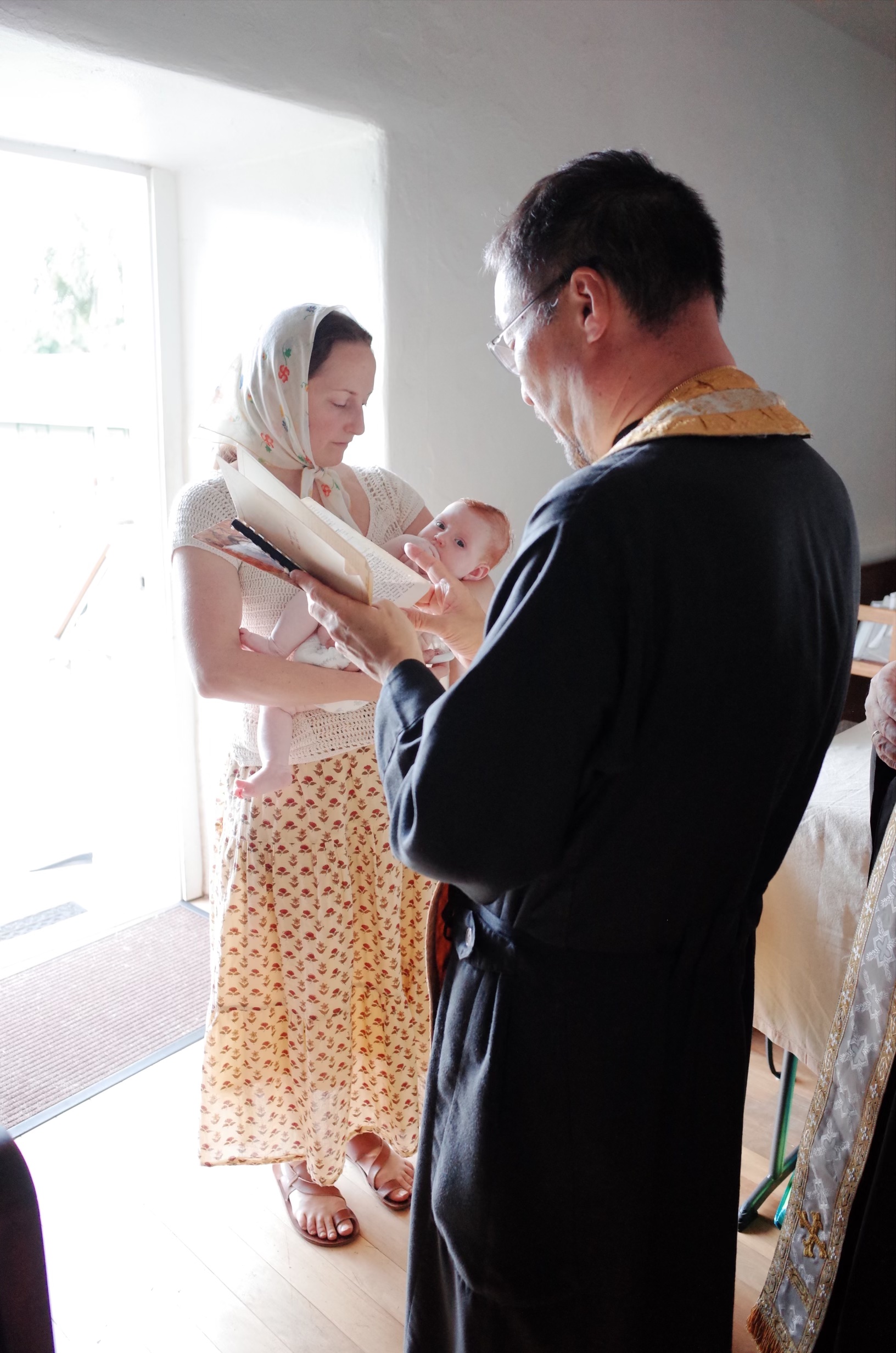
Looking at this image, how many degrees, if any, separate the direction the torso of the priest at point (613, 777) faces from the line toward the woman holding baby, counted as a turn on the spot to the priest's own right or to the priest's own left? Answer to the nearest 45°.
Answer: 0° — they already face them

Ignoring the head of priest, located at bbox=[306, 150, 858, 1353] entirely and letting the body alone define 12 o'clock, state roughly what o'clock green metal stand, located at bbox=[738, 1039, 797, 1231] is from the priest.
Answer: The green metal stand is roughly at 2 o'clock from the priest.

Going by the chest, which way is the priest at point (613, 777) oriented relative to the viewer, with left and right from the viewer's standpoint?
facing away from the viewer and to the left of the viewer

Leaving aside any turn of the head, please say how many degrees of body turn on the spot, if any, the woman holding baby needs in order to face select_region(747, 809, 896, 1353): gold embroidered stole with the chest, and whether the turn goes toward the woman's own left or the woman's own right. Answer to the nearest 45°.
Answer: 0° — they already face it

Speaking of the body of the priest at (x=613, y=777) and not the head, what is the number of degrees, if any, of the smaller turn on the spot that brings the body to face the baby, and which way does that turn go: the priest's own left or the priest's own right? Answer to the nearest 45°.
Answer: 0° — they already face them

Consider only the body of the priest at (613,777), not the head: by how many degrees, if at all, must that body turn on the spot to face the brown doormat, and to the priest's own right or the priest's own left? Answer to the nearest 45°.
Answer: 0° — they already face it

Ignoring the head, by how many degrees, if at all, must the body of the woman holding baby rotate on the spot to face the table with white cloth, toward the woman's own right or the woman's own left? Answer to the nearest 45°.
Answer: approximately 45° to the woman's own left

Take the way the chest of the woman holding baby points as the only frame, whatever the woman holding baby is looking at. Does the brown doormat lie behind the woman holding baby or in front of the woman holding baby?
behind

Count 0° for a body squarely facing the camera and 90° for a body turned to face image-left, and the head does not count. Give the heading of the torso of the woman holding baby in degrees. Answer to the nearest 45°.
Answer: approximately 315°

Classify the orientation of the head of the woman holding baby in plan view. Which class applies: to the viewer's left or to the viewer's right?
to the viewer's right

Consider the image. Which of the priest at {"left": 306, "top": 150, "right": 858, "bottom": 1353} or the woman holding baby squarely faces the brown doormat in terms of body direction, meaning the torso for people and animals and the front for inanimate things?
the priest

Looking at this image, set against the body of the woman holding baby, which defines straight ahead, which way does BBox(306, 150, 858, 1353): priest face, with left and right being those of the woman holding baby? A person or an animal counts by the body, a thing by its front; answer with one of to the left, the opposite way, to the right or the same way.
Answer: the opposite way
